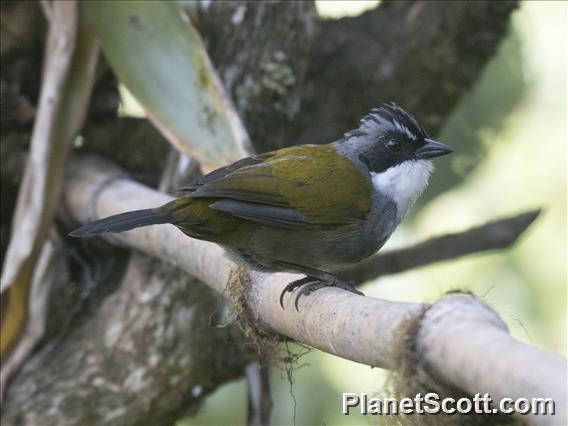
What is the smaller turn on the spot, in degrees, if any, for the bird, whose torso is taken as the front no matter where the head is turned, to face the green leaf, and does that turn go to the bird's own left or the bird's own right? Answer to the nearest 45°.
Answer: approximately 135° to the bird's own left

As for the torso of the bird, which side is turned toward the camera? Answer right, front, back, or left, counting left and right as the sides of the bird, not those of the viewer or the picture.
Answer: right

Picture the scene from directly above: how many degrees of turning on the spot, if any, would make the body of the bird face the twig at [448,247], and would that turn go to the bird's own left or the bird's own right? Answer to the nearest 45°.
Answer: approximately 45° to the bird's own left

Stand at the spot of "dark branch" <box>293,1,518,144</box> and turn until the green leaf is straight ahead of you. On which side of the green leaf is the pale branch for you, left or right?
left

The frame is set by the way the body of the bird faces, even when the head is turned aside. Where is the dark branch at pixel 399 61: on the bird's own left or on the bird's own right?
on the bird's own left

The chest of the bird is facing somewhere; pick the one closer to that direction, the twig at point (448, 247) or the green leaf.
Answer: the twig
